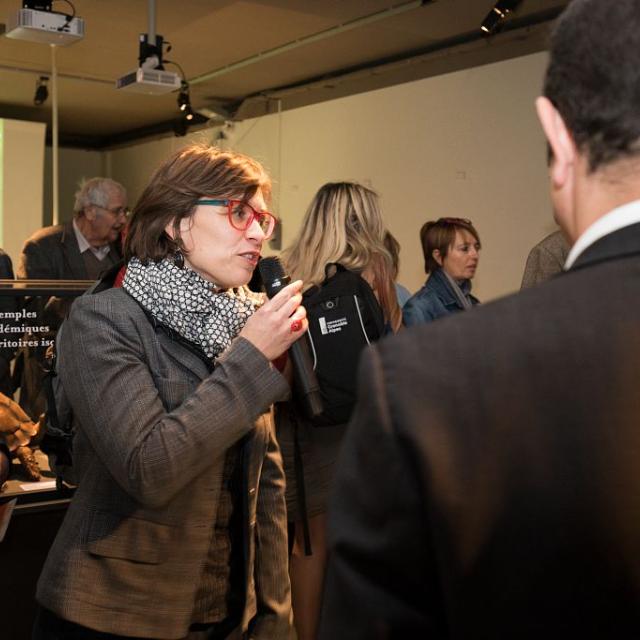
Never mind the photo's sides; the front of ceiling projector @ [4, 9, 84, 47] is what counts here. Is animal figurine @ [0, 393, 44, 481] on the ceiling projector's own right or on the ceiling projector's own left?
on the ceiling projector's own left

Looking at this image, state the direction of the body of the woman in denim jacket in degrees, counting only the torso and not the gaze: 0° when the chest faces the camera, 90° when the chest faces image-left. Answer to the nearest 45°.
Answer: approximately 315°

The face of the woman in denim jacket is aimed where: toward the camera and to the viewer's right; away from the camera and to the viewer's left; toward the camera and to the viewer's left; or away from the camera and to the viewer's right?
toward the camera and to the viewer's right

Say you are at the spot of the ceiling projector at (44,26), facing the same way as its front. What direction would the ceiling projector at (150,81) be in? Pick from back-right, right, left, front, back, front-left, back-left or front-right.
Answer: right

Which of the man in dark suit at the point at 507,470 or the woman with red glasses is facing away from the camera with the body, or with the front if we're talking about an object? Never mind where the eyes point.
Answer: the man in dark suit

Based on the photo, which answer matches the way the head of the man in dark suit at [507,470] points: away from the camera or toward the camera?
away from the camera

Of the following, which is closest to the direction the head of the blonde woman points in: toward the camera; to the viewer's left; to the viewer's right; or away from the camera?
away from the camera

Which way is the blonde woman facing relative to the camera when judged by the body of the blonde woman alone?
away from the camera

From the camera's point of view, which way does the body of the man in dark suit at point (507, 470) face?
away from the camera

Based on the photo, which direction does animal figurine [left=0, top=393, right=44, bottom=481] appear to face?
to the viewer's right

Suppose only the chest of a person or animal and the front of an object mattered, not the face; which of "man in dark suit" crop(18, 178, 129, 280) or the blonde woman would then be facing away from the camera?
the blonde woman

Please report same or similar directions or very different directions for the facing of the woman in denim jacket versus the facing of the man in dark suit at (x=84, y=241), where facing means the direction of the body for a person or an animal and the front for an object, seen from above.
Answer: same or similar directions

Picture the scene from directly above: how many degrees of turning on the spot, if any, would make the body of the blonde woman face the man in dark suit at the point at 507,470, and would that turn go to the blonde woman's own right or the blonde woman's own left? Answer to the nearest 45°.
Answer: approximately 180°

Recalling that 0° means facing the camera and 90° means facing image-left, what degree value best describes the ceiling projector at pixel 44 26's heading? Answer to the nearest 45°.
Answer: approximately 135°

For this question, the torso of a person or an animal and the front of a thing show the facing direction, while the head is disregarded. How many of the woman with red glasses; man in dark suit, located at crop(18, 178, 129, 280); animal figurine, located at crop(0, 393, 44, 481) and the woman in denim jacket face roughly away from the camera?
0
